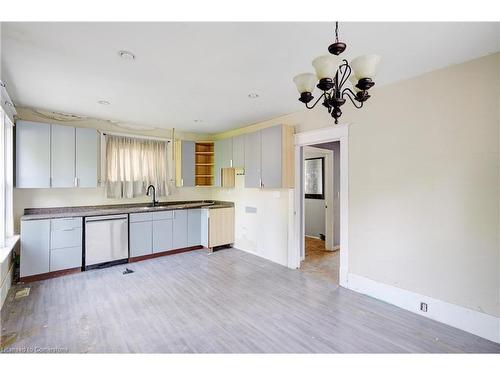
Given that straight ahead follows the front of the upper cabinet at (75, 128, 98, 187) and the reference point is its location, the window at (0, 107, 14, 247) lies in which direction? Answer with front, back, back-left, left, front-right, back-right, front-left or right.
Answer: right

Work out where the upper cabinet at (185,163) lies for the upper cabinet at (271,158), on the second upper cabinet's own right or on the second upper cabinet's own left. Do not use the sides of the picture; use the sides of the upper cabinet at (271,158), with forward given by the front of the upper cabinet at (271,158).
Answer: on the second upper cabinet's own right

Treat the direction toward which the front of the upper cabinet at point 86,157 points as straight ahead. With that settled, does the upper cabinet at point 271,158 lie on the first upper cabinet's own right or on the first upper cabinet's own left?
on the first upper cabinet's own left

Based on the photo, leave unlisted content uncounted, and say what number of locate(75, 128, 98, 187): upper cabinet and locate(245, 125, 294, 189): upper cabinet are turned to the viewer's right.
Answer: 0

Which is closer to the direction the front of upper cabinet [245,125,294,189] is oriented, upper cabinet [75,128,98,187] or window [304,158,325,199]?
the upper cabinet

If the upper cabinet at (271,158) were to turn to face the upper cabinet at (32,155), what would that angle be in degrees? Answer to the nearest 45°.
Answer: approximately 45° to its right

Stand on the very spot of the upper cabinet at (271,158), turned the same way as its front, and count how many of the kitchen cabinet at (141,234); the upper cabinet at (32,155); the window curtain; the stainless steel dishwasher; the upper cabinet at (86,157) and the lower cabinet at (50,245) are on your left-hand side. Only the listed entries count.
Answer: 0

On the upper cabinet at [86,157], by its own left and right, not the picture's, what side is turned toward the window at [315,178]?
left

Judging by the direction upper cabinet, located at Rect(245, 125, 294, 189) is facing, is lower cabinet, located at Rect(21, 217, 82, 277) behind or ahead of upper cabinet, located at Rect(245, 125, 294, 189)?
ahead

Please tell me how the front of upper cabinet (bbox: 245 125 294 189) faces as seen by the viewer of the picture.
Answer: facing the viewer and to the left of the viewer

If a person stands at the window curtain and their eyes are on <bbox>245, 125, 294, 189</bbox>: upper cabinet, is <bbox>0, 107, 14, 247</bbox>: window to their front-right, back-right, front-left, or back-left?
back-right

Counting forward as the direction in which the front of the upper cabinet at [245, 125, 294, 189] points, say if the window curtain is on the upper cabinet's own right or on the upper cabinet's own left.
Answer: on the upper cabinet's own right

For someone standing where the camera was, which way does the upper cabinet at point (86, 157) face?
facing the viewer

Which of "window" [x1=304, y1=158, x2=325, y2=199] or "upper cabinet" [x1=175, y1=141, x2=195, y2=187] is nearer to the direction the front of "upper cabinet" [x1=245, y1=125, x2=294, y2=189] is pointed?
the upper cabinet

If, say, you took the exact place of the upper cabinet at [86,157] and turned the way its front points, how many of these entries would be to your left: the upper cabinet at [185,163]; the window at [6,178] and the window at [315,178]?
2
